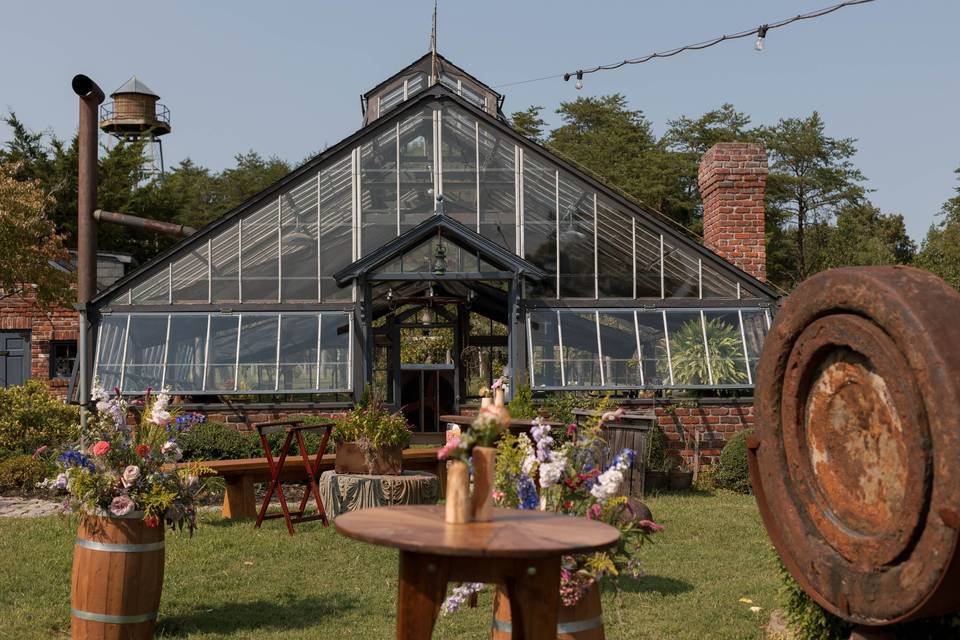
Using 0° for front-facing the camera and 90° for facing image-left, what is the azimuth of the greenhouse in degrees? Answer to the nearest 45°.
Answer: approximately 0°

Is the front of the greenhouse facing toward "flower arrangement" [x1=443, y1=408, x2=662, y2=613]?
yes

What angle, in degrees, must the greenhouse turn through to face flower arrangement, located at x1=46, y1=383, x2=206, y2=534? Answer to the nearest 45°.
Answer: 0° — it already faces it

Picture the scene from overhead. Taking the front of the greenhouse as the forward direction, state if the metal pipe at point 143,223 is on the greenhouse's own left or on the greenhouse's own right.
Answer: on the greenhouse's own right

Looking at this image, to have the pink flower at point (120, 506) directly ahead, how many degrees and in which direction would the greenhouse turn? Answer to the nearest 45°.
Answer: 0° — it already faces it

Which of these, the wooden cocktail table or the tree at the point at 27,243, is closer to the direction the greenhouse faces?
the wooden cocktail table

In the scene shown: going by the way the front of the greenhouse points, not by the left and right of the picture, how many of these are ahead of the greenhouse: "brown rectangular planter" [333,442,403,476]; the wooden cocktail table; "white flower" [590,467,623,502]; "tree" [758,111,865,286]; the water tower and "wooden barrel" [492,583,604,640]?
4

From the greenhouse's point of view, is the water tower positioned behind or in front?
behind

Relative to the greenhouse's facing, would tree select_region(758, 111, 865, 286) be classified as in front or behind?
behind

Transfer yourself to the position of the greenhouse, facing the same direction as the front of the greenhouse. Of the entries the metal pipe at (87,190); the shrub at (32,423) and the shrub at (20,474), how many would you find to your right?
3

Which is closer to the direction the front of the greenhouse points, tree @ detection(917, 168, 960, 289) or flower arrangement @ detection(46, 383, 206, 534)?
the flower arrangement
